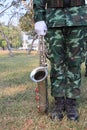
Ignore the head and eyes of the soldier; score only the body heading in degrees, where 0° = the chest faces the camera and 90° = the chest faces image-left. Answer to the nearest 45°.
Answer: approximately 0°
